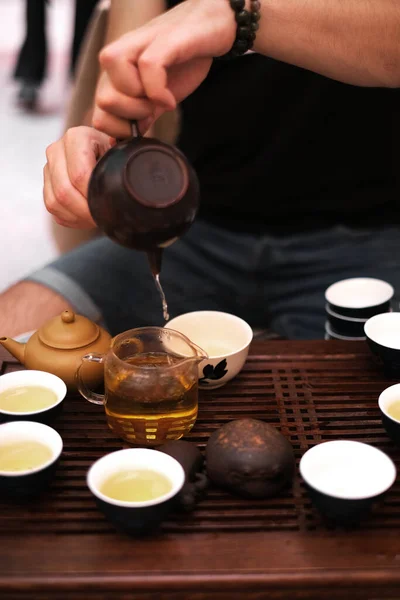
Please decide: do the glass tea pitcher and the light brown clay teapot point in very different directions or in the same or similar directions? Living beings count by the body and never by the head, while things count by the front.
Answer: very different directions

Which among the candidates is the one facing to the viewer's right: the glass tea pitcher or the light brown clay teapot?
the glass tea pitcher

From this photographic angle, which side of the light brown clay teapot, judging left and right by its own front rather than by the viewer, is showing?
left

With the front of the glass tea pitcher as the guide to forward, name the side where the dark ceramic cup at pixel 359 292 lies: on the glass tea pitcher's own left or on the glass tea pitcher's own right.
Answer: on the glass tea pitcher's own left

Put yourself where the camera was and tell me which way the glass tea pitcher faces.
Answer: facing to the right of the viewer
